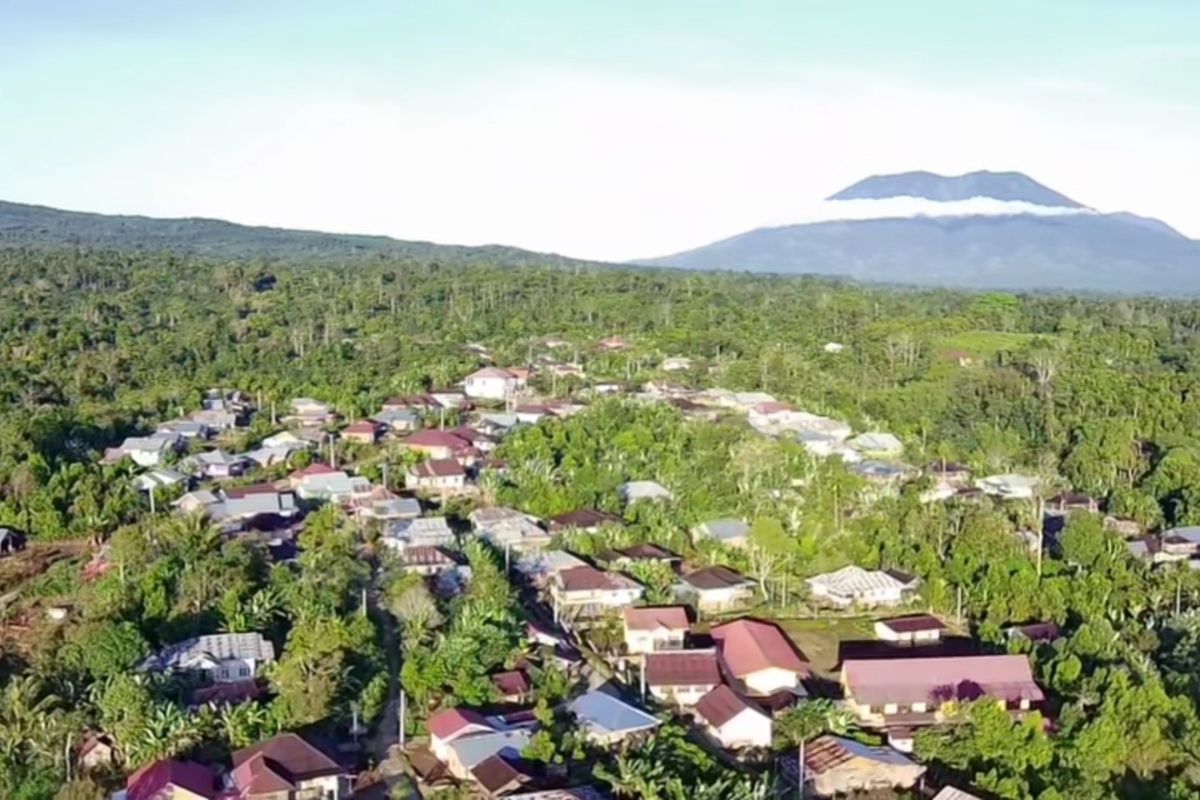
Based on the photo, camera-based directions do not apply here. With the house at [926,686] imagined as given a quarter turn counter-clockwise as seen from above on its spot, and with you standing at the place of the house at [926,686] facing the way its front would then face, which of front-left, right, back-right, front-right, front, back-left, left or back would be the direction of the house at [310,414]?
back-left

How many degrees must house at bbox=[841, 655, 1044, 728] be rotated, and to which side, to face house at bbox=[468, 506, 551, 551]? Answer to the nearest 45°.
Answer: approximately 135° to its right

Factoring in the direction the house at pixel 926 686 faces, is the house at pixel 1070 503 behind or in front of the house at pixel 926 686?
behind

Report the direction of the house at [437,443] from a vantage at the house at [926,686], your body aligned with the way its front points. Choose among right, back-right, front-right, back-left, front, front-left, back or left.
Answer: back-right

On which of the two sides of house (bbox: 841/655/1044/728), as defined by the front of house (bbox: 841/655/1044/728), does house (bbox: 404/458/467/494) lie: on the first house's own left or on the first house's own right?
on the first house's own right

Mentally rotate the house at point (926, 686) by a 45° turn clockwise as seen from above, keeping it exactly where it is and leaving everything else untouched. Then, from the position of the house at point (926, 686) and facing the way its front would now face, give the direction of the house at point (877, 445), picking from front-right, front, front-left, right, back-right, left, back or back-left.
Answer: back-right

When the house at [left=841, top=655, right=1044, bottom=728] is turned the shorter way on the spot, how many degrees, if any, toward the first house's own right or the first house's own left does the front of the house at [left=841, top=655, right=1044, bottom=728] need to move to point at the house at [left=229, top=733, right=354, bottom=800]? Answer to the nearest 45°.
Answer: approximately 45° to the first house's own right

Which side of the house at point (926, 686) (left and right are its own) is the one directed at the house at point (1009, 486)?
back

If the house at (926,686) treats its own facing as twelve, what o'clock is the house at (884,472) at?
the house at (884,472) is roughly at 6 o'clock from the house at (926,686).

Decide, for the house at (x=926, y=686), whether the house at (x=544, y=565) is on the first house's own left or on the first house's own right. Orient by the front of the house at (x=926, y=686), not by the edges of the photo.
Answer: on the first house's own right

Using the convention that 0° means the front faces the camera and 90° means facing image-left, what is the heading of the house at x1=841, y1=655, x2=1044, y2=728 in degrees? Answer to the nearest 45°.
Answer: approximately 0°

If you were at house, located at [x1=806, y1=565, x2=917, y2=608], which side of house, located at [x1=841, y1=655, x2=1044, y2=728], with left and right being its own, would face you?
back

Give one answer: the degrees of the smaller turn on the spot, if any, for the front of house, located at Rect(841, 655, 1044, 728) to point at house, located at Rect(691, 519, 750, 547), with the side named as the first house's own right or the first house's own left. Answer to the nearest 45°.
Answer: approximately 135° to the first house's own right

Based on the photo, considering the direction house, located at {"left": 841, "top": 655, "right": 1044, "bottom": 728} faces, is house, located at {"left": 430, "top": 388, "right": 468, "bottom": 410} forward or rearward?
rearward

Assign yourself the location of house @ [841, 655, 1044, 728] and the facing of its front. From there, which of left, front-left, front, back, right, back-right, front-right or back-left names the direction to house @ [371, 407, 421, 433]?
back-right

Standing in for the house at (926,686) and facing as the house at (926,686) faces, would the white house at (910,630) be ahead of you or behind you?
behind

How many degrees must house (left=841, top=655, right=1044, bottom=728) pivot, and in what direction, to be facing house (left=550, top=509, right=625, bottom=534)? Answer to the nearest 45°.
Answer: approximately 135° to its right
